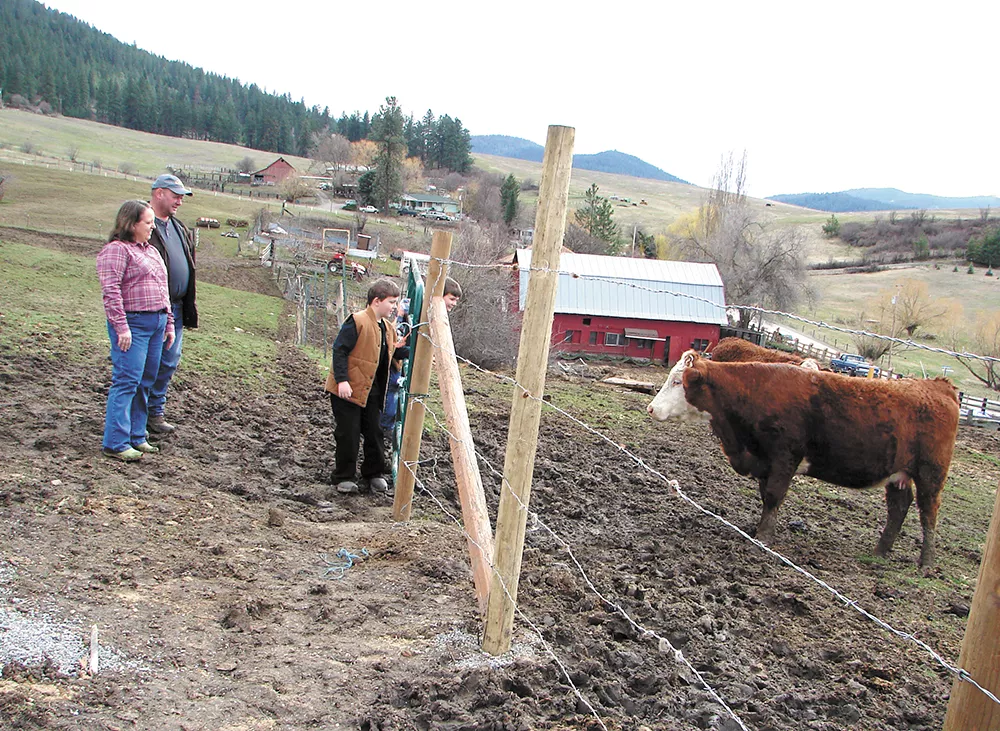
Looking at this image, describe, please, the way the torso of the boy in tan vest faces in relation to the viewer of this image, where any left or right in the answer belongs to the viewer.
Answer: facing the viewer and to the right of the viewer

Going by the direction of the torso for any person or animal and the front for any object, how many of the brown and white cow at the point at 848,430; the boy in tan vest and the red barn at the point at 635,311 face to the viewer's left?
1

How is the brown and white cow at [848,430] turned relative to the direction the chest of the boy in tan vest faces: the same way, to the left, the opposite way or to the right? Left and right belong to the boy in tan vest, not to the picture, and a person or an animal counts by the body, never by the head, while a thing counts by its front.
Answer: the opposite way

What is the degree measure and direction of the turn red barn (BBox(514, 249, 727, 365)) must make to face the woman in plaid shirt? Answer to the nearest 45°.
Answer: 0° — it already faces them

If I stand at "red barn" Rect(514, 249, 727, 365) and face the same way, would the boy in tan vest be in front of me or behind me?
in front

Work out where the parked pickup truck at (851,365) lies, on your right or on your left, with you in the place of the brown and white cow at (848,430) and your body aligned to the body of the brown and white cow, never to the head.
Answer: on your right

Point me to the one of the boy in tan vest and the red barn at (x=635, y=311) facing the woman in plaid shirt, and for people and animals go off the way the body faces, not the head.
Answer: the red barn

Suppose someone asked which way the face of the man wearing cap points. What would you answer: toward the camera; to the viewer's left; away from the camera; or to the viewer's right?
to the viewer's right

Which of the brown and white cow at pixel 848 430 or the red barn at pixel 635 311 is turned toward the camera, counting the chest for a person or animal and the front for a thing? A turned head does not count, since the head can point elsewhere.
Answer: the red barn

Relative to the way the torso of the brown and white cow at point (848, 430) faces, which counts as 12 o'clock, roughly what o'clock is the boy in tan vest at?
The boy in tan vest is roughly at 11 o'clock from the brown and white cow.

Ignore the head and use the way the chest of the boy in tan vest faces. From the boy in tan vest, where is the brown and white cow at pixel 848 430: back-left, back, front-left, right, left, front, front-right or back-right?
front-left

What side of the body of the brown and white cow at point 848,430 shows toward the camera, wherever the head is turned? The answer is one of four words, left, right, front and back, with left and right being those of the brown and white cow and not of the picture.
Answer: left

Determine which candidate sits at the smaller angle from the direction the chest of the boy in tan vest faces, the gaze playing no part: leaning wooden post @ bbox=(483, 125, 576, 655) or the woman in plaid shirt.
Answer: the leaning wooden post

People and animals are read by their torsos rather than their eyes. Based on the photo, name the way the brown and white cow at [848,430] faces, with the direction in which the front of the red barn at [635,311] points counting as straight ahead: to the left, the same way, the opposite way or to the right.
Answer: to the right

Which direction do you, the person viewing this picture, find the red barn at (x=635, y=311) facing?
facing the viewer
